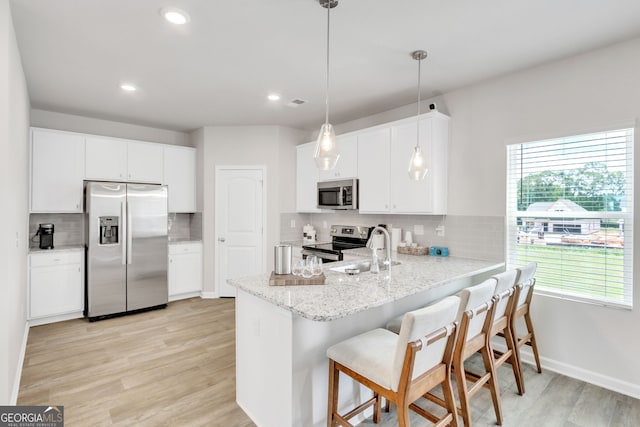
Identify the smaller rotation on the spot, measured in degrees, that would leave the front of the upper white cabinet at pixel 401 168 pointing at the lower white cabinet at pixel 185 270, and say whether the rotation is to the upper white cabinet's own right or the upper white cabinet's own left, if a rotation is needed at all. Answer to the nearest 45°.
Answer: approximately 45° to the upper white cabinet's own right

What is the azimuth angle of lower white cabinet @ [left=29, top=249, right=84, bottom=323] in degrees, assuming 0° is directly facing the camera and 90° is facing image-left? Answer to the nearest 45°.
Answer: approximately 0°

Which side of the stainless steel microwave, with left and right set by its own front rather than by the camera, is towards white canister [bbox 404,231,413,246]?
left

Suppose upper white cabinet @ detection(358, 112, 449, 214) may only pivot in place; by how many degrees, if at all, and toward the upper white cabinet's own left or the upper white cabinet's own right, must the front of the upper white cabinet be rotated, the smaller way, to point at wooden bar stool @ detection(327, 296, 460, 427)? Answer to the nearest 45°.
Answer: approximately 45° to the upper white cabinet's own left

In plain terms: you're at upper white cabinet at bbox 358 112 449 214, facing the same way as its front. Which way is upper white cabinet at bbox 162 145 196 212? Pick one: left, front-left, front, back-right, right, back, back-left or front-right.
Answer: front-right

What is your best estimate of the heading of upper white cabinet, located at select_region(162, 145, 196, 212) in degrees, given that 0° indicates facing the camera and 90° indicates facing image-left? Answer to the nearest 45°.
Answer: approximately 0°

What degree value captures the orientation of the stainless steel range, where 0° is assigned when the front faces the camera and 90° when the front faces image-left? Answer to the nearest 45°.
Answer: approximately 45°

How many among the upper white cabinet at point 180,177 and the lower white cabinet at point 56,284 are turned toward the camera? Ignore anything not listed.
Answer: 2

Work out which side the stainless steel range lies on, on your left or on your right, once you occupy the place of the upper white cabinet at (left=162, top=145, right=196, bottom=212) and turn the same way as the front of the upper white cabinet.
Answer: on your left

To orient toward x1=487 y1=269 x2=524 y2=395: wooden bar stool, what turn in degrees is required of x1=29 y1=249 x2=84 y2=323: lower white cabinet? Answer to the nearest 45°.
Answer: approximately 45° to its left

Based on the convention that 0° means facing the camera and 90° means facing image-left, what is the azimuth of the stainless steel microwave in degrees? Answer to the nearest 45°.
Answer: approximately 45°
